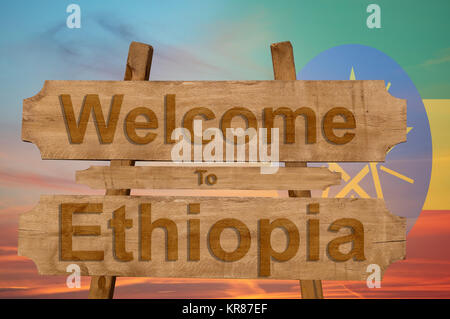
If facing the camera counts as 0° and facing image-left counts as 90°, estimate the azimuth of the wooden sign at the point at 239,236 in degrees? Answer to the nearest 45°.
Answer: approximately 0°
